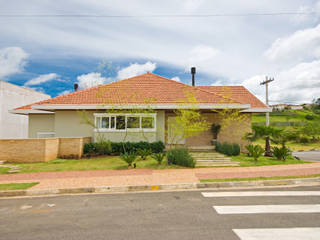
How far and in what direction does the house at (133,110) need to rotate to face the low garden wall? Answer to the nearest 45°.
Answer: approximately 90° to its right

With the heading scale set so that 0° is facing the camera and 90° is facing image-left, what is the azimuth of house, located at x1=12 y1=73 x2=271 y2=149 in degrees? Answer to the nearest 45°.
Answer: approximately 0°

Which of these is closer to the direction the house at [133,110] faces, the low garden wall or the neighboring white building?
the low garden wall

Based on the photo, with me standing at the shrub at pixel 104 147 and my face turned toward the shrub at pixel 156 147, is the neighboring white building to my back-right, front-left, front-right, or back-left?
back-left

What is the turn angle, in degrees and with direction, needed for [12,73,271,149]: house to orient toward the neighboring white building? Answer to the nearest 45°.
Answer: approximately 135° to its right

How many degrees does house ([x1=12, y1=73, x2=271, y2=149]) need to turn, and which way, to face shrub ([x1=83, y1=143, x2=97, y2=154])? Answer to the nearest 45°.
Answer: approximately 90° to its right

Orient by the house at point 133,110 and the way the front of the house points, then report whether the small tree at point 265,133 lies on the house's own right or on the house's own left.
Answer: on the house's own left

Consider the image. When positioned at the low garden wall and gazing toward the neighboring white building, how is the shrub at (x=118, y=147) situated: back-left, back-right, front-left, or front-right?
back-right
